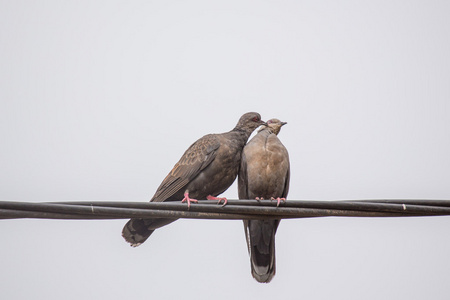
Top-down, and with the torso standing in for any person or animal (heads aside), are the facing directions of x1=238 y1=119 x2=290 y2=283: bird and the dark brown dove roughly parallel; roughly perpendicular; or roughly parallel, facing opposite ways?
roughly perpendicular

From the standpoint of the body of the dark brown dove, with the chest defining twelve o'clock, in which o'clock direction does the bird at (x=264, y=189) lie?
The bird is roughly at 1 o'clock from the dark brown dove.

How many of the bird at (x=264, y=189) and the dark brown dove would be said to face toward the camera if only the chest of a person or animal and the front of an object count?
1

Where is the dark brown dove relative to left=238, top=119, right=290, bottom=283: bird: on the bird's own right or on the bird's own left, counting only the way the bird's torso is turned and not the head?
on the bird's own right

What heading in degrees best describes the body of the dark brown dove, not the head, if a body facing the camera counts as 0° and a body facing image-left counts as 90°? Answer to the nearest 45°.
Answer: approximately 270°

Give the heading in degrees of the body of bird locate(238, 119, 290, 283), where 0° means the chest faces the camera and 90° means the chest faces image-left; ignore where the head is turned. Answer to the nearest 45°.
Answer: approximately 0°
